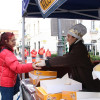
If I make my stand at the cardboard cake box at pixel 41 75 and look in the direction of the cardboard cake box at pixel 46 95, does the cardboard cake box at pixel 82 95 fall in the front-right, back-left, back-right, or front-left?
front-left

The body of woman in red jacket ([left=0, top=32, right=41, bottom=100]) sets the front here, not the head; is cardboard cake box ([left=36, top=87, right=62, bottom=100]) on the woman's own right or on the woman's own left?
on the woman's own right

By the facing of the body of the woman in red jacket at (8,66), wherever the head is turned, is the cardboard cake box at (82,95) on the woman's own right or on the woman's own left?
on the woman's own right

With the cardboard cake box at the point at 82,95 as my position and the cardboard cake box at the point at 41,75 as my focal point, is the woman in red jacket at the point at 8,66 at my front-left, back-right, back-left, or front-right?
front-left

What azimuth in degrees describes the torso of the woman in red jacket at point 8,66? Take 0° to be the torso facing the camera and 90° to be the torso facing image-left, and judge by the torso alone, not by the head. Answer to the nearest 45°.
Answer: approximately 270°
